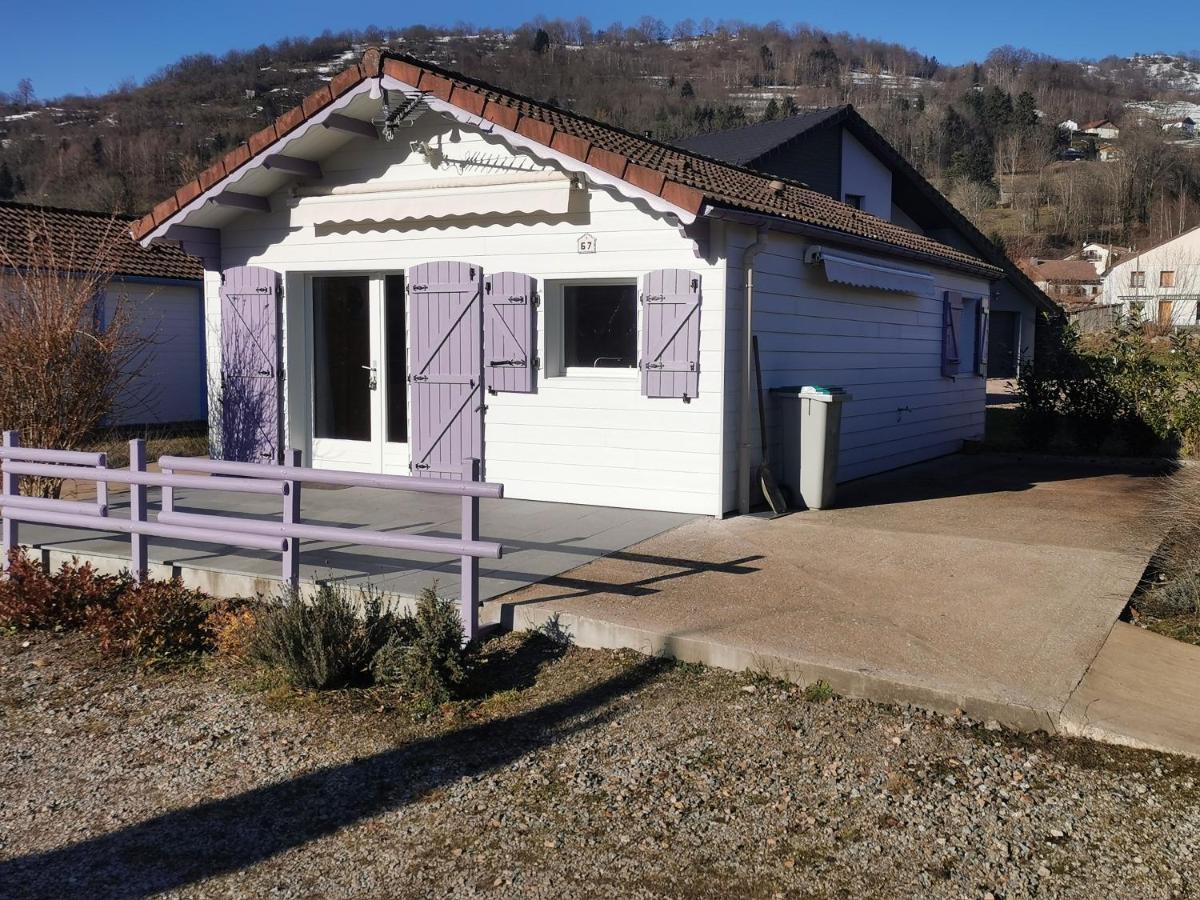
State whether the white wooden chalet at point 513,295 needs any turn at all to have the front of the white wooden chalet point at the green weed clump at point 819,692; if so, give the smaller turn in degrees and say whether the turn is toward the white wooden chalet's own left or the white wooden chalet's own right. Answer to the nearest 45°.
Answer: approximately 45° to the white wooden chalet's own left

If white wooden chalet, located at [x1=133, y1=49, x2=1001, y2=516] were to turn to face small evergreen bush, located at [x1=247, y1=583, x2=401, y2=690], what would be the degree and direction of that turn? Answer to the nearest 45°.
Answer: approximately 45° to its left

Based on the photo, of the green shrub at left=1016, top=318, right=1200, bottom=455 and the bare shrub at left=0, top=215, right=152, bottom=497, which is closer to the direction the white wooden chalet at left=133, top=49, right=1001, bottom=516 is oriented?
the bare shrub

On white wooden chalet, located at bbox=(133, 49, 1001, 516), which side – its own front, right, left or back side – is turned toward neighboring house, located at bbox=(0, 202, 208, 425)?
right

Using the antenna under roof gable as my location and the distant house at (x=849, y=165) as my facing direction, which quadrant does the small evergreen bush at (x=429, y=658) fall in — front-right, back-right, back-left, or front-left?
back-right

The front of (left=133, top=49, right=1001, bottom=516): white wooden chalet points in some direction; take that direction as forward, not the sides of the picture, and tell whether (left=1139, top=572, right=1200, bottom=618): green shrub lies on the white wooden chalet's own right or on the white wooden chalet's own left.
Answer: on the white wooden chalet's own left

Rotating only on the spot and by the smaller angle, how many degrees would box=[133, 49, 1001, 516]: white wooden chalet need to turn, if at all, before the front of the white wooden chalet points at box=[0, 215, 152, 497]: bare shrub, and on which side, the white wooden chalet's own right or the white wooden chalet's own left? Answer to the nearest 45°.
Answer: approximately 45° to the white wooden chalet's own right

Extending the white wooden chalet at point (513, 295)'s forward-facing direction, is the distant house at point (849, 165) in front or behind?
behind

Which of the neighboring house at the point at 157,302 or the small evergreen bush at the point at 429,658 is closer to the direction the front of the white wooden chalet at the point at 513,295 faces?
the small evergreen bush

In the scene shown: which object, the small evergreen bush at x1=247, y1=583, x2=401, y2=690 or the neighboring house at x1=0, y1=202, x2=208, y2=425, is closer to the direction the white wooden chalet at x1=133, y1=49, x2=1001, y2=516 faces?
the small evergreen bush

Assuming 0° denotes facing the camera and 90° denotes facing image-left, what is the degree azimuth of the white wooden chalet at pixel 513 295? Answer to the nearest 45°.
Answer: approximately 45°
